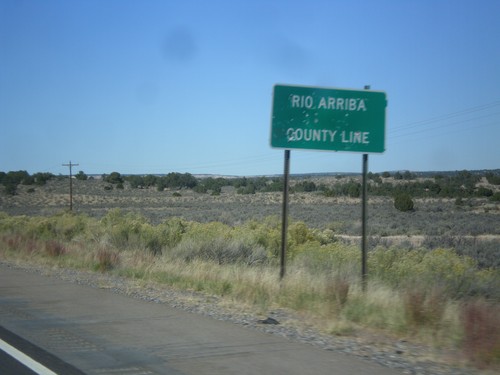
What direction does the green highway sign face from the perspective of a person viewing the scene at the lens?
facing the viewer
